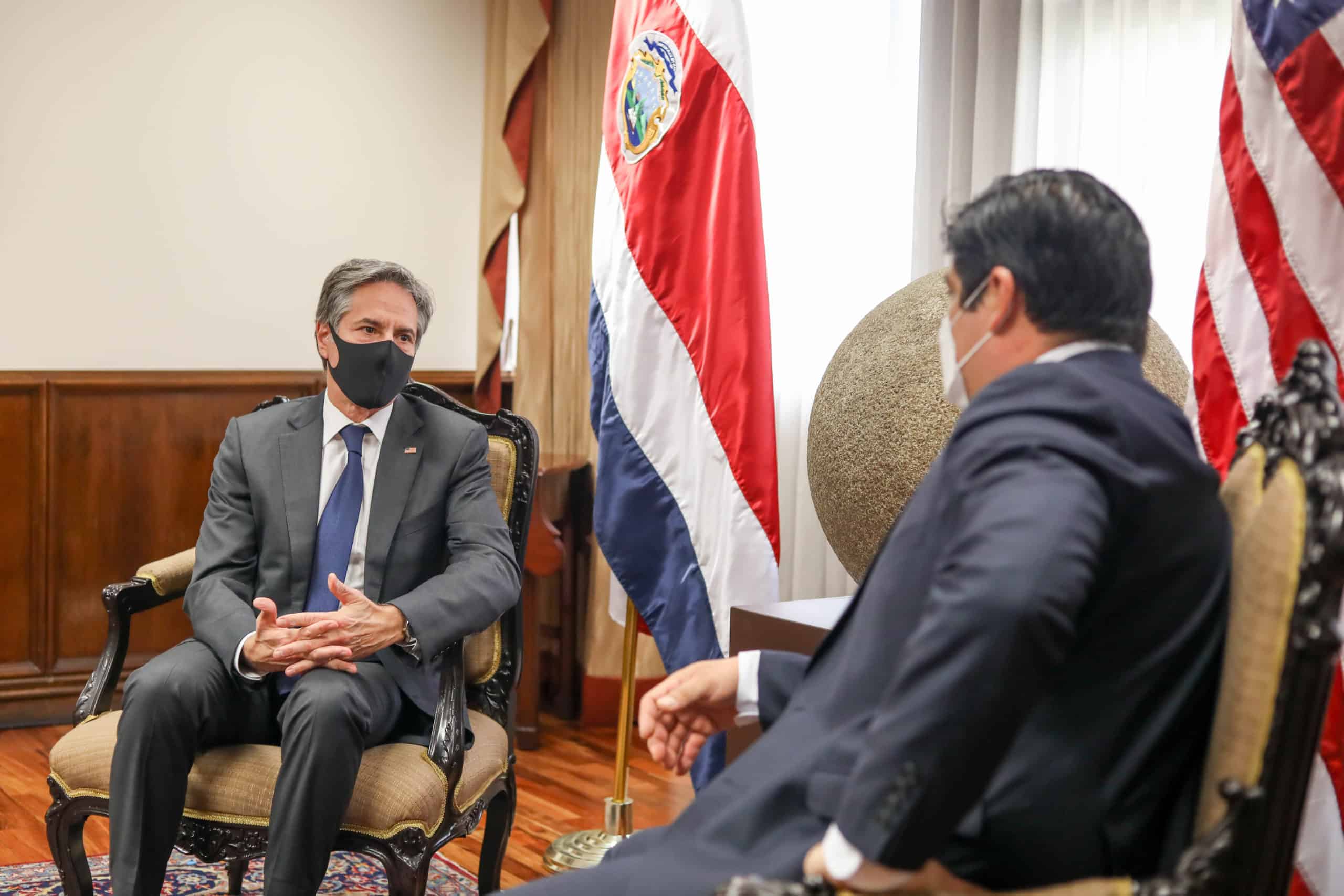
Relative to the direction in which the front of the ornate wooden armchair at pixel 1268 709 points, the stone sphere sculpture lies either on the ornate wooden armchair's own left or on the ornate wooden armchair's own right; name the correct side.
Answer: on the ornate wooden armchair's own right

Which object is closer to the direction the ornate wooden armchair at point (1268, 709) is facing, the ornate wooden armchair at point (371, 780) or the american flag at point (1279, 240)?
the ornate wooden armchair

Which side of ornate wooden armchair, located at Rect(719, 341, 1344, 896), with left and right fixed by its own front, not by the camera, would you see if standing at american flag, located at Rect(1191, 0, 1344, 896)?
right

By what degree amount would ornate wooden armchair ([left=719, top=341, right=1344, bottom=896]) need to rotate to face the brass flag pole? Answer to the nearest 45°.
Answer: approximately 45° to its right

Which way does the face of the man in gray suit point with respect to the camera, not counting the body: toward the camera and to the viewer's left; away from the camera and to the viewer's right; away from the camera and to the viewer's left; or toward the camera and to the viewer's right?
toward the camera and to the viewer's right

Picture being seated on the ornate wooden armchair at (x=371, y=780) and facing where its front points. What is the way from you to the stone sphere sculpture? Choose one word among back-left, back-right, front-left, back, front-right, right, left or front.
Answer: back-left

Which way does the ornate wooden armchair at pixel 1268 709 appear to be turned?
to the viewer's left

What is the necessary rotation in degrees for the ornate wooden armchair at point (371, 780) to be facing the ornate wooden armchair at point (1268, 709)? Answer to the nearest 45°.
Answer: approximately 90° to its left
